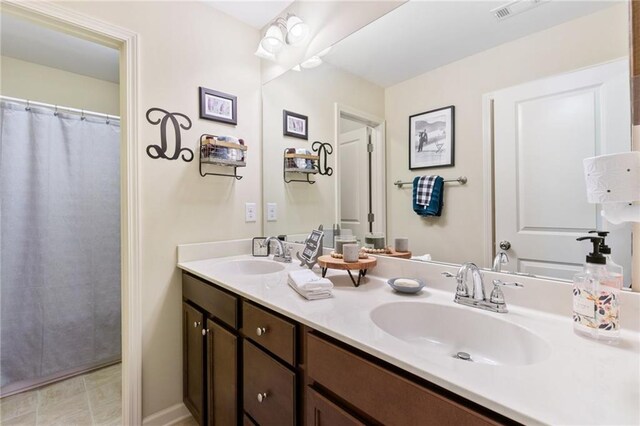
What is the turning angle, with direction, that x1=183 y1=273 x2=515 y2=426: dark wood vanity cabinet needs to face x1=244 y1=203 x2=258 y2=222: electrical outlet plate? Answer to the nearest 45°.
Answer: approximately 90° to its right

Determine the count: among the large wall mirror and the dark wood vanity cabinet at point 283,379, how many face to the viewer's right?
0

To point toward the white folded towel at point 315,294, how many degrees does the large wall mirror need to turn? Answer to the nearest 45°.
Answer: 0° — it already faces it

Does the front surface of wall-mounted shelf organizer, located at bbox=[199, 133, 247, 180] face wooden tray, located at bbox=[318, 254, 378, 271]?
yes

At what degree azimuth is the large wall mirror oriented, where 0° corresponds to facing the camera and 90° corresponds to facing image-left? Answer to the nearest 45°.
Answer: approximately 45°

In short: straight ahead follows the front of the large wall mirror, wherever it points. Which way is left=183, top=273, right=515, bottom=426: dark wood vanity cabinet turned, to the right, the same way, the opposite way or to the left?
the same way

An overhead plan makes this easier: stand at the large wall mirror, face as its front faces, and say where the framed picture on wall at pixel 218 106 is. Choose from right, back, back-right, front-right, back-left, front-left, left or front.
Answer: front-right

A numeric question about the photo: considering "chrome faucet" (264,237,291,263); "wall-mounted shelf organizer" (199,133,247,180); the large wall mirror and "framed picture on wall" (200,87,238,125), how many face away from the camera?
0

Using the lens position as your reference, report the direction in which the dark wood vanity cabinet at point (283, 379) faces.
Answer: facing the viewer and to the left of the viewer

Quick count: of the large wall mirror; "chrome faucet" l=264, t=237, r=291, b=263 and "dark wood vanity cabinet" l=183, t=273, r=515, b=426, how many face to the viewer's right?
0

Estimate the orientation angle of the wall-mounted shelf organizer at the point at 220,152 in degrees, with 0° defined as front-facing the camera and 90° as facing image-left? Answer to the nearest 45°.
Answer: approximately 315°

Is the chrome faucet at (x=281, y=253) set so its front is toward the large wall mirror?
no

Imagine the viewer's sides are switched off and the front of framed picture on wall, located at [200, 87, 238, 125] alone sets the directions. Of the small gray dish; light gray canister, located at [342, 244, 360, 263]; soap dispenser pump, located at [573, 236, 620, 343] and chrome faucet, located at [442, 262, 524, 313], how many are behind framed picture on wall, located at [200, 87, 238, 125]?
0

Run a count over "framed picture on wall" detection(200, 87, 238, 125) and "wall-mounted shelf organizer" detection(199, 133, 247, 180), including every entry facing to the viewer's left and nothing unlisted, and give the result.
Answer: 0

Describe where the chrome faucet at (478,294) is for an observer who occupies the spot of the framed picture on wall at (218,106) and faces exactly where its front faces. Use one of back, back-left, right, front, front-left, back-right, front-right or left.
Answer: front

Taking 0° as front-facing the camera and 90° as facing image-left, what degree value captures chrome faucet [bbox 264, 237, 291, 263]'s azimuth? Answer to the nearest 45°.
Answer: approximately 45°

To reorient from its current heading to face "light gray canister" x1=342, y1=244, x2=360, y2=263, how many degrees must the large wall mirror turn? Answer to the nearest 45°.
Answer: approximately 45° to its right
